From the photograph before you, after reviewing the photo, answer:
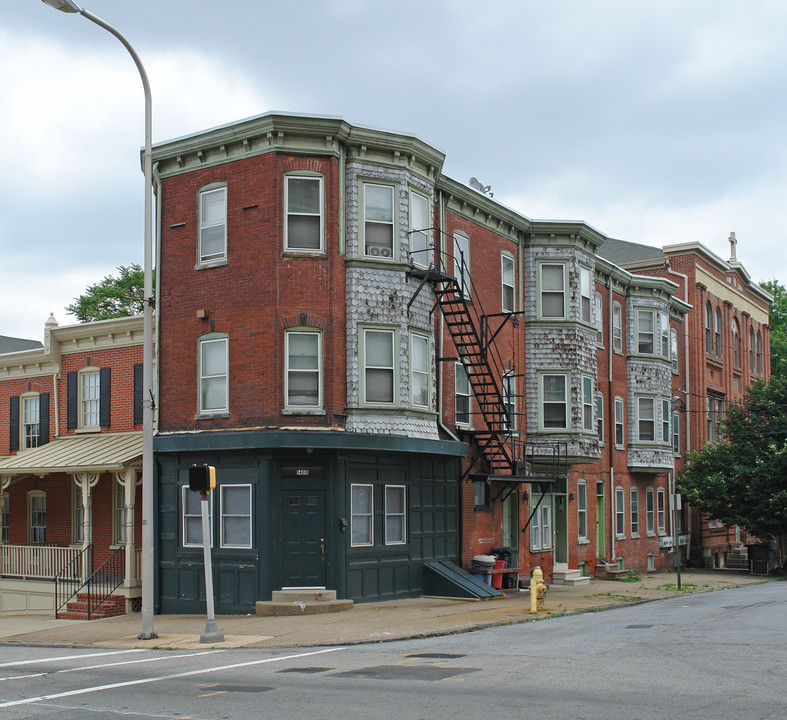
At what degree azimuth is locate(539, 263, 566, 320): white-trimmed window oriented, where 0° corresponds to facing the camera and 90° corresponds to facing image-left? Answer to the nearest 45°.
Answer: approximately 0°

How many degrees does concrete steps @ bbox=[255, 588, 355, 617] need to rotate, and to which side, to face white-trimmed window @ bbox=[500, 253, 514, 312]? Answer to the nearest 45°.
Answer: approximately 135° to its left

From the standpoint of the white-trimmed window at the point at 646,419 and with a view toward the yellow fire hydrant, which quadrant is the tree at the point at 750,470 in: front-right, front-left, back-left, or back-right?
back-left

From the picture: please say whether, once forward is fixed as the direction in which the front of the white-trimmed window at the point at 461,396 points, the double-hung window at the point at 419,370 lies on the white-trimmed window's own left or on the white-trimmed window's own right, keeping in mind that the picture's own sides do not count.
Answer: on the white-trimmed window's own right

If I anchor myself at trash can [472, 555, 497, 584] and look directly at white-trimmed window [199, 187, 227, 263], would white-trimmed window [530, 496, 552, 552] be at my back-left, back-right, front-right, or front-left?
back-right

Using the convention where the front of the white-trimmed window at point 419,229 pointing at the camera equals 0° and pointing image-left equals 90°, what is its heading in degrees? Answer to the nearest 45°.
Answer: approximately 315°

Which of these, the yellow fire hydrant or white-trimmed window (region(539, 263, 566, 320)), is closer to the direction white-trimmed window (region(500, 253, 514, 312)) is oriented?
the yellow fire hydrant

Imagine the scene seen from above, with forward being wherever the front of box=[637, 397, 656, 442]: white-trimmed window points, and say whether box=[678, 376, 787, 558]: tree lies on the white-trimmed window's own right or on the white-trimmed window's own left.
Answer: on the white-trimmed window's own left

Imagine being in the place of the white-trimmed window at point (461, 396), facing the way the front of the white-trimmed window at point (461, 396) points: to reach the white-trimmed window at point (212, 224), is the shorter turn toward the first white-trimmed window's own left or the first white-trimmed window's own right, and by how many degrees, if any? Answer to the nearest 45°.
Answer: approximately 90° to the first white-trimmed window's own right

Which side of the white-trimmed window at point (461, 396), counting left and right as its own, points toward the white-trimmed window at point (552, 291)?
left
